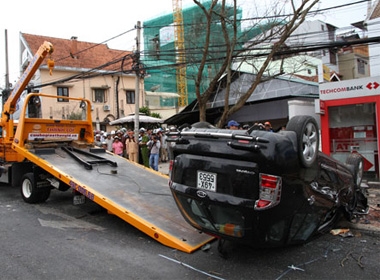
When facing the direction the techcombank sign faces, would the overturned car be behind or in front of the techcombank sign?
in front

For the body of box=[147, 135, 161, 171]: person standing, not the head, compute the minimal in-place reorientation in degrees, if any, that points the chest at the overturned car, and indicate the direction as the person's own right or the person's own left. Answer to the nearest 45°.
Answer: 0° — they already face it

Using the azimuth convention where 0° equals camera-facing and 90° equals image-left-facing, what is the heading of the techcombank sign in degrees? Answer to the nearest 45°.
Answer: approximately 0°

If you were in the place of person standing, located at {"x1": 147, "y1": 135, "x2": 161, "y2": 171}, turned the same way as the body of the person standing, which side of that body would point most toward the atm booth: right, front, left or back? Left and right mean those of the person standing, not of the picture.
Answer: left

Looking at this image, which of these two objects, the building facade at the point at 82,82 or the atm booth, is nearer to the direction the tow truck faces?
the building facade

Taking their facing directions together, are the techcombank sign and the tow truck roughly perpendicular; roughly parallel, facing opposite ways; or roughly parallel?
roughly perpendicular

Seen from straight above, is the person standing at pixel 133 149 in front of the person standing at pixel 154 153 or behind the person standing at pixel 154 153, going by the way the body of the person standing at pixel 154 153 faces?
behind

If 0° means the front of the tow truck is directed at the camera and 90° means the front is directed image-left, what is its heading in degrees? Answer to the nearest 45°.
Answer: approximately 135°

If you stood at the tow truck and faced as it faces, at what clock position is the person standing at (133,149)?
The person standing is roughly at 2 o'clock from the tow truck.

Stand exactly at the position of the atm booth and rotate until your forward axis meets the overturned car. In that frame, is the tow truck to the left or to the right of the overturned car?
right

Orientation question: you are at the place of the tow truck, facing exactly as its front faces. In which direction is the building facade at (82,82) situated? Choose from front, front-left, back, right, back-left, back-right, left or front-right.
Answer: front-right

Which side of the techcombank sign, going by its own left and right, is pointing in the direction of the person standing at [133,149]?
right

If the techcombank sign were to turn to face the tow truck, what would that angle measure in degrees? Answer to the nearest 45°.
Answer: approximately 45° to its right
